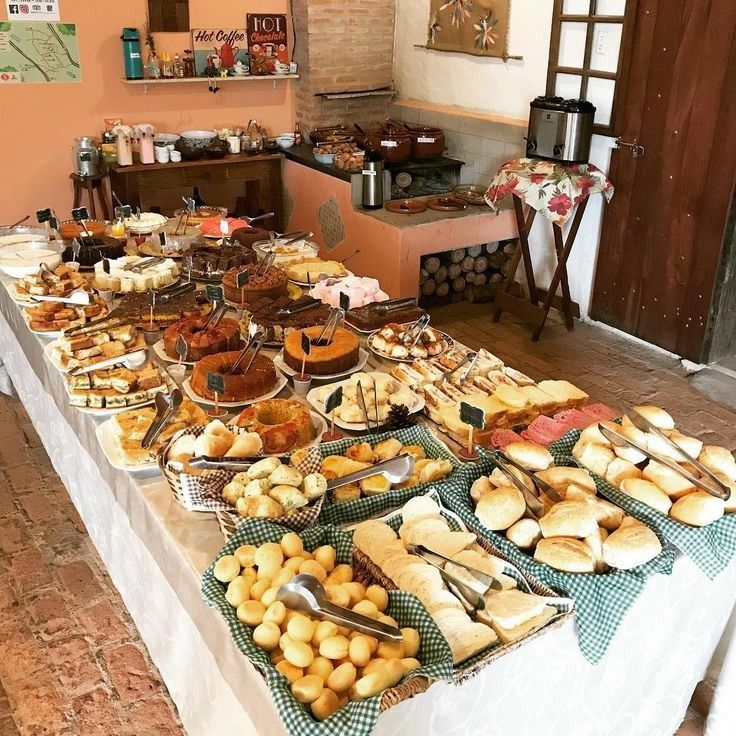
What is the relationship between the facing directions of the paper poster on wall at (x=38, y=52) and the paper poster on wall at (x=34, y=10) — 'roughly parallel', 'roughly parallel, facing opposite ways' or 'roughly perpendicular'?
roughly parallel

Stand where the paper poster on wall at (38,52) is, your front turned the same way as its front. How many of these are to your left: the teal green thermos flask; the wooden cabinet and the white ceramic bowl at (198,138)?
3

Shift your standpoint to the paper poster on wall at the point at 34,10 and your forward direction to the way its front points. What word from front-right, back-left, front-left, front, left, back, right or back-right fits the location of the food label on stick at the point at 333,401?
front

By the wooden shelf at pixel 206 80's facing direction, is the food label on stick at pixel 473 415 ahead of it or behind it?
ahead

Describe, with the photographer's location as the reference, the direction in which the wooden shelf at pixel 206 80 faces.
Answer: facing the viewer

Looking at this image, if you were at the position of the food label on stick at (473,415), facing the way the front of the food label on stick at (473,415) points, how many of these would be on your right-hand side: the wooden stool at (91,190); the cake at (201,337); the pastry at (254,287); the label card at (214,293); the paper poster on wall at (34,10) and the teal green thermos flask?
6

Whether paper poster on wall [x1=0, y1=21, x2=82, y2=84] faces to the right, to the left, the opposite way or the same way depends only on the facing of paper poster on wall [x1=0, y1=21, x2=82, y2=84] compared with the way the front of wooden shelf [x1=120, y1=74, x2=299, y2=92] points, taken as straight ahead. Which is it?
the same way

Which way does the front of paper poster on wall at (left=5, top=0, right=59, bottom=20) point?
toward the camera

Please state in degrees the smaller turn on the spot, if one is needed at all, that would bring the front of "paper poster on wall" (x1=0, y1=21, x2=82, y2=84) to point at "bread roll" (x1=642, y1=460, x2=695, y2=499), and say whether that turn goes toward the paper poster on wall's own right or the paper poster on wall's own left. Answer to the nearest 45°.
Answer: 0° — it already faces it

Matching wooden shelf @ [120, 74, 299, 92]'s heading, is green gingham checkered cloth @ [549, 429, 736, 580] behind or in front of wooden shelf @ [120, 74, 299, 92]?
in front

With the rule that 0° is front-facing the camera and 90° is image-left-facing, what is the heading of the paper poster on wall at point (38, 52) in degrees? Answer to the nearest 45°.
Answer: approximately 0°

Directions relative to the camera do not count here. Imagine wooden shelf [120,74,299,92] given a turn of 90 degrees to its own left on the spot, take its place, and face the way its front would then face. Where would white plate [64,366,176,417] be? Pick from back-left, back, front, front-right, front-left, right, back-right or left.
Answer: right

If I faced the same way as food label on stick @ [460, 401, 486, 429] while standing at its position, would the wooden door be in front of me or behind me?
behind

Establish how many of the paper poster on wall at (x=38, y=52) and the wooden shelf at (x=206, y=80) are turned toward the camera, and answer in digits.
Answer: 2

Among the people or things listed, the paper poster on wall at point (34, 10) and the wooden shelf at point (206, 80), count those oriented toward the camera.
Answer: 2

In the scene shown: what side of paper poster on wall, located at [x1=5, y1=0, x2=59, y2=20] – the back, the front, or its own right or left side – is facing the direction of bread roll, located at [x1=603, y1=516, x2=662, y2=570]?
front

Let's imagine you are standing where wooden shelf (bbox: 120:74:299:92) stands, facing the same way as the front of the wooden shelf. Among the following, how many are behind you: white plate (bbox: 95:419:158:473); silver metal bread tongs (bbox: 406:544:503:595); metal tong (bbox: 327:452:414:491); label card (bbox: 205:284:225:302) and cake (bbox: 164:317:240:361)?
0
